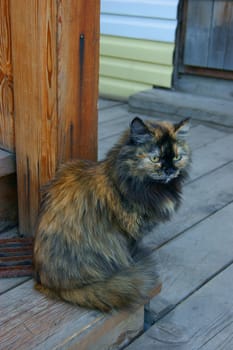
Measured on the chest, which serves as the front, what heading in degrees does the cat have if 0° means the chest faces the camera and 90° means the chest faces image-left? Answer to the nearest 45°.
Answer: approximately 270°
